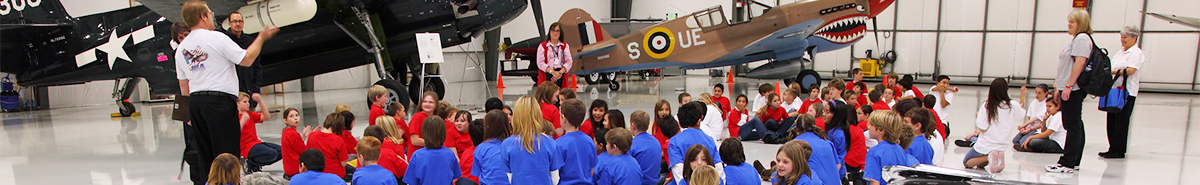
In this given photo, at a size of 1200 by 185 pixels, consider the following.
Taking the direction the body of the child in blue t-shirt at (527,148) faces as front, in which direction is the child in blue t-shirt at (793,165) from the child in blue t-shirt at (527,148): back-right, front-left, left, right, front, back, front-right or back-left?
right

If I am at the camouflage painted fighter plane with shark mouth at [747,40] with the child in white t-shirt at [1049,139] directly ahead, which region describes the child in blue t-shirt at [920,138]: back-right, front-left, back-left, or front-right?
front-right

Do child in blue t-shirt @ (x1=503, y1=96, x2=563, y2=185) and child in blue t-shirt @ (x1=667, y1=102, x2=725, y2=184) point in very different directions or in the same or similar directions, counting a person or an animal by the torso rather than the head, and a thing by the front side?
same or similar directions

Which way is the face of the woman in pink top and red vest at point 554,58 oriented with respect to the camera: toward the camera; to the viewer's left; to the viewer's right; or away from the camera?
toward the camera

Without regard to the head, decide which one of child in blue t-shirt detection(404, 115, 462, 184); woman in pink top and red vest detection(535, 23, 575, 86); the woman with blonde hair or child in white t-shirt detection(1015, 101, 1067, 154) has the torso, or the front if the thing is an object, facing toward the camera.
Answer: the woman in pink top and red vest

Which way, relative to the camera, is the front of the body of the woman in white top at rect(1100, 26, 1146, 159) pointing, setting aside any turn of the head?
to the viewer's left

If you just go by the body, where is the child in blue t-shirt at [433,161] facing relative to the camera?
away from the camera

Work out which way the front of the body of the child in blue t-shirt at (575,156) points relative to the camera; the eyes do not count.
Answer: away from the camera

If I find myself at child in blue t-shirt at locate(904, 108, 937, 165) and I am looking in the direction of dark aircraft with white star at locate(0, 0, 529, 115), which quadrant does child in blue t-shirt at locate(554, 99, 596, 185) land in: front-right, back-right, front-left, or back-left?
front-left

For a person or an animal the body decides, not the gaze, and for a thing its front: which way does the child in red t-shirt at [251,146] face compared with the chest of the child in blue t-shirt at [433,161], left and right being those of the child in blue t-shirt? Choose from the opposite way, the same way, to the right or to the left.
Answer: to the right

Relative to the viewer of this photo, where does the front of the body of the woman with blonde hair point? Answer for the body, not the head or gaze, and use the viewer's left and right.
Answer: facing to the left of the viewer

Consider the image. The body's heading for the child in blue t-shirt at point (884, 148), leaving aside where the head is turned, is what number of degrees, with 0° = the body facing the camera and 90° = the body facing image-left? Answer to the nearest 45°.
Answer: approximately 135°

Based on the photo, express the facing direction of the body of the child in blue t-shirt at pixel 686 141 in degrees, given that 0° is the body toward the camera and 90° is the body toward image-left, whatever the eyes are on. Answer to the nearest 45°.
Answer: approximately 180°

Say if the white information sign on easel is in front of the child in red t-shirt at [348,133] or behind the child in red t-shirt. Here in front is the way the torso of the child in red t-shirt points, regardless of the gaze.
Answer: in front

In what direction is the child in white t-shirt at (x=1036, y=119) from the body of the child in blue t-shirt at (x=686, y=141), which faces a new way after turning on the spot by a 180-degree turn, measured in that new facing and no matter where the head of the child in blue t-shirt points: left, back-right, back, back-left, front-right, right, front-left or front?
back-left

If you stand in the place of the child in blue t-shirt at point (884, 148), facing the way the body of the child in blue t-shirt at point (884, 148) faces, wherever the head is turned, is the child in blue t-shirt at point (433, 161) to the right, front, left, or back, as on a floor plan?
left
